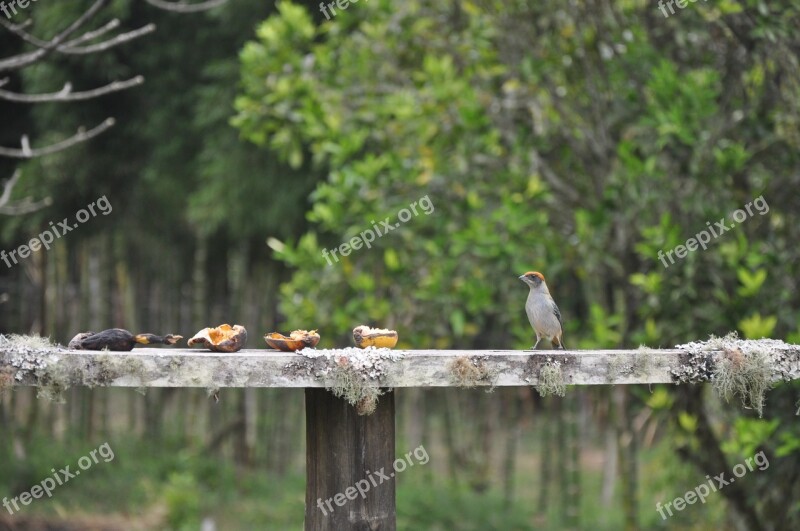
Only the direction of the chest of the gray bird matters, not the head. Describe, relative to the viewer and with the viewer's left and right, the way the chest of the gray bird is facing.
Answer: facing the viewer and to the left of the viewer

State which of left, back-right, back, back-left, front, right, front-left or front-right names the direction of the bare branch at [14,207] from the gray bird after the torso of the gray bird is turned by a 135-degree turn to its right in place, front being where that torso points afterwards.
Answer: left

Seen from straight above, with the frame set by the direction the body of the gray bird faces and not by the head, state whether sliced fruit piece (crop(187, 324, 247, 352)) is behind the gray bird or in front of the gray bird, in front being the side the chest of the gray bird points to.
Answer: in front

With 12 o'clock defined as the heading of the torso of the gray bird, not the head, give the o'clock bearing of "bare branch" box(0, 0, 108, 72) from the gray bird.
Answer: The bare branch is roughly at 3 o'clock from the gray bird.

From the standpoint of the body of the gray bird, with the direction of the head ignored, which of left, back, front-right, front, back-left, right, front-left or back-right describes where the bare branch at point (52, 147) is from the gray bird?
front-right

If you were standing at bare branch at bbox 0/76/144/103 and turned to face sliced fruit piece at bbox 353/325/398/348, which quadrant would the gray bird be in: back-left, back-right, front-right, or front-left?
front-left

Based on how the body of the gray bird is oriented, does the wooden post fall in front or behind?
in front
